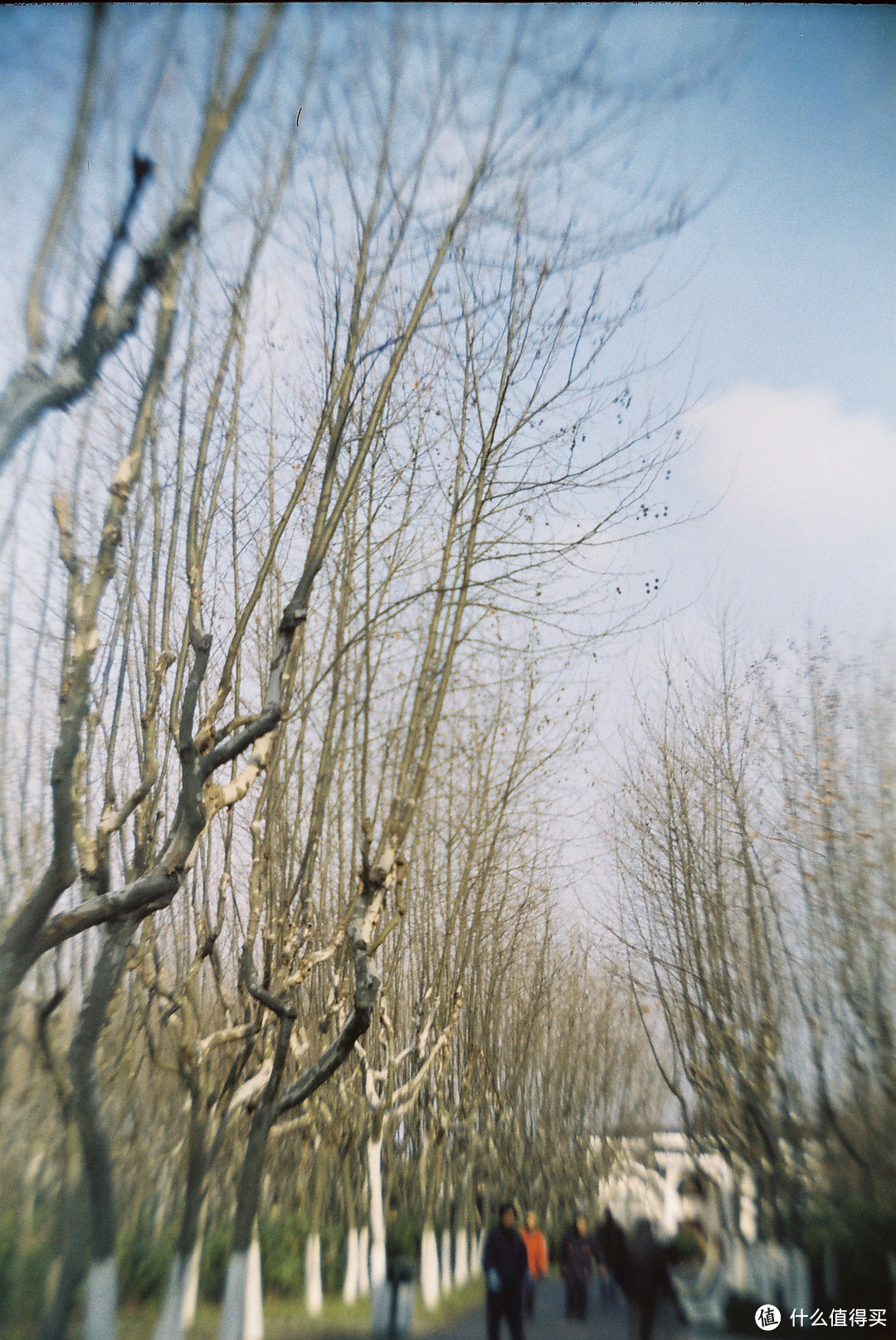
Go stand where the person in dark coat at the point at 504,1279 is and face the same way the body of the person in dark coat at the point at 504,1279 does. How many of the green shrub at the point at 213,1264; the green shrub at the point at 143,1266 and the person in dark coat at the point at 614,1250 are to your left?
1

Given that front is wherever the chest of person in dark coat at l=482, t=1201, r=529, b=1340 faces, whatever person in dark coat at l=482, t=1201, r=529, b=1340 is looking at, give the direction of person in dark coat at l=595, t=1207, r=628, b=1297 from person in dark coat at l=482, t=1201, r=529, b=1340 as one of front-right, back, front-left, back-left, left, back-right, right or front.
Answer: back

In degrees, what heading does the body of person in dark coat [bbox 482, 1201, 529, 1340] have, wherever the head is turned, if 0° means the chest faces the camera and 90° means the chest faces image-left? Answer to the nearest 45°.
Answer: approximately 0°
